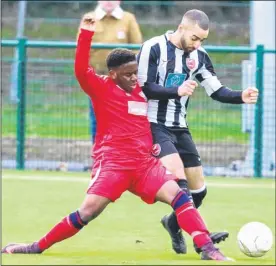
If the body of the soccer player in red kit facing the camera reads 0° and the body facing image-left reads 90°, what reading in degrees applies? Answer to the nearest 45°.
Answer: approximately 315°

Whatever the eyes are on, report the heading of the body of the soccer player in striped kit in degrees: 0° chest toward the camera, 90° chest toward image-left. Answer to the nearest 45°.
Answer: approximately 315°

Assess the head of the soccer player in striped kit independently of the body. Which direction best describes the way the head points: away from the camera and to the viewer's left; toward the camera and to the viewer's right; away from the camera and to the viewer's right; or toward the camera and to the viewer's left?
toward the camera and to the viewer's right

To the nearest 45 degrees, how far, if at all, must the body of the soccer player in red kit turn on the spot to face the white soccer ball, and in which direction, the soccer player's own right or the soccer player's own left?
approximately 45° to the soccer player's own left

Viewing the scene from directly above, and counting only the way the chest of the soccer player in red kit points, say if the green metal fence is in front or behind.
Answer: behind

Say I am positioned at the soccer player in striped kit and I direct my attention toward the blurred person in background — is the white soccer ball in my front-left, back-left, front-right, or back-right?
back-right

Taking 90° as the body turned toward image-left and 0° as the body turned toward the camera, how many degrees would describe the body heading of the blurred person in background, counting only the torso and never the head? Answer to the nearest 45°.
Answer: approximately 0°

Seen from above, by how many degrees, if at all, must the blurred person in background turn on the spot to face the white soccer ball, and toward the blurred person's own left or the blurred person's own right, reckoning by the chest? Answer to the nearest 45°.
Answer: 0° — they already face it
